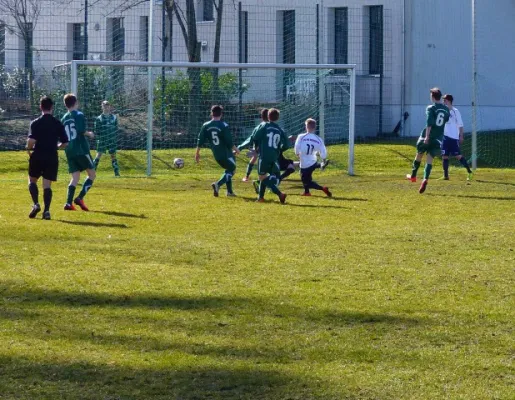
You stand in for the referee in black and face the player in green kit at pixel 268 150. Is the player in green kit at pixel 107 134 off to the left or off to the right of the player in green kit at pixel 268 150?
left

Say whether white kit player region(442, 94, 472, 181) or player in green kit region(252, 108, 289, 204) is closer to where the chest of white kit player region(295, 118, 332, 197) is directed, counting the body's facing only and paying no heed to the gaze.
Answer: the white kit player

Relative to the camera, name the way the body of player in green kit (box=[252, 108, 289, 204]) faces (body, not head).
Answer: away from the camera

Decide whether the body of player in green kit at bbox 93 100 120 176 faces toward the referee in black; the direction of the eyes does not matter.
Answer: yes

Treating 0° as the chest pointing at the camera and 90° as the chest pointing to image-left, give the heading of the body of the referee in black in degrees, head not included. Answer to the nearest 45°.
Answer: approximately 180°

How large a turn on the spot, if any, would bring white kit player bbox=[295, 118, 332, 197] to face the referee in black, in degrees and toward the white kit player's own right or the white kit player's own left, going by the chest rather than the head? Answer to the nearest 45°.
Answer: approximately 135° to the white kit player's own left

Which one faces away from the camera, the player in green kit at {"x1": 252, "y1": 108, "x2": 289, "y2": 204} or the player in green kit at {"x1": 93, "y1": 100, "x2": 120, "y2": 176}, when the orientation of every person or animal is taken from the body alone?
the player in green kit at {"x1": 252, "y1": 108, "x2": 289, "y2": 204}

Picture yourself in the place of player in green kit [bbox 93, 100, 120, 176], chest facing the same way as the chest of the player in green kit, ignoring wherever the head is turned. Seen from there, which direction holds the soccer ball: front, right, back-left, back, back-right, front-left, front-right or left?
back-left

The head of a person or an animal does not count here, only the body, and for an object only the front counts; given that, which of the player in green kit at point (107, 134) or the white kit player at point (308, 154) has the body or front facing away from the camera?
the white kit player

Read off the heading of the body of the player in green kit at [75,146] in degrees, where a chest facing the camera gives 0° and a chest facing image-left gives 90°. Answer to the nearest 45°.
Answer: approximately 225°
